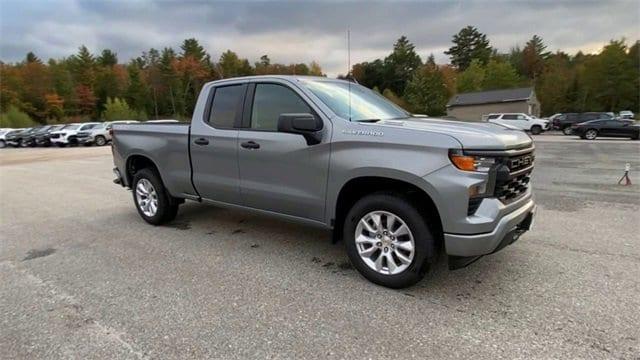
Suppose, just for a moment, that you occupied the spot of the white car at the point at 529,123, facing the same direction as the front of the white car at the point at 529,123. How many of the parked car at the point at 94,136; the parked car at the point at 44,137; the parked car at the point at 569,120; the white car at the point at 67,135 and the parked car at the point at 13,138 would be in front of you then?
1

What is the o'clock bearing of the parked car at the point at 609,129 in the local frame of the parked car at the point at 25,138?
the parked car at the point at 609,129 is roughly at 9 o'clock from the parked car at the point at 25,138.

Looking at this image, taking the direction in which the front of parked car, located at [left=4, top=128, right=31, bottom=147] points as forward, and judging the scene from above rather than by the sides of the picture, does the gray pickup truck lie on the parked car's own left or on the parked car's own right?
on the parked car's own left

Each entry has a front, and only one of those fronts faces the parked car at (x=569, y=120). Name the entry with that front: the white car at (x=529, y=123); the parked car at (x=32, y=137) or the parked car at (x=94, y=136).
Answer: the white car

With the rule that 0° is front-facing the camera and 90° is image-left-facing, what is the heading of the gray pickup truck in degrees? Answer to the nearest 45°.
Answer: approximately 315°

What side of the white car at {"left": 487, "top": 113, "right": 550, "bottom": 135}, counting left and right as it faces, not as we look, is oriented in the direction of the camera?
right

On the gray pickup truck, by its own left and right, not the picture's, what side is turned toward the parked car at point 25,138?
back

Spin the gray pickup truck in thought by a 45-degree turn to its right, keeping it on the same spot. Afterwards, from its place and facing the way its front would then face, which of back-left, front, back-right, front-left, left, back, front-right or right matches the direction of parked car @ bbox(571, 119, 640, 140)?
back-left

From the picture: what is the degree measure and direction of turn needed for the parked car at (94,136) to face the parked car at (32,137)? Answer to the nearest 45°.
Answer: approximately 90° to its right

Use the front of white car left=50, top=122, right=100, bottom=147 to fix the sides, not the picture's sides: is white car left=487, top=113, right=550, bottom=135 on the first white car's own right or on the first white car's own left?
on the first white car's own left

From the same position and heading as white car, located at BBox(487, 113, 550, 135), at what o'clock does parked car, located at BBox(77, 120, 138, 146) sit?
The parked car is roughly at 5 o'clock from the white car.

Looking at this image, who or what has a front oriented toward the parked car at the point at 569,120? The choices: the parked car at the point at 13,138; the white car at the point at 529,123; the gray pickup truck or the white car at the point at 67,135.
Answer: the white car at the point at 529,123

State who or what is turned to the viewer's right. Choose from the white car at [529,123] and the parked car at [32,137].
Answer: the white car

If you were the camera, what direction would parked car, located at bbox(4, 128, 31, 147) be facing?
facing the viewer and to the left of the viewer

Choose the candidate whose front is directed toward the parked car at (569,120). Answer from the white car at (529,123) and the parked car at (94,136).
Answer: the white car

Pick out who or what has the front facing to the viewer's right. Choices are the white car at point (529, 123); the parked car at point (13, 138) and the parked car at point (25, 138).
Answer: the white car

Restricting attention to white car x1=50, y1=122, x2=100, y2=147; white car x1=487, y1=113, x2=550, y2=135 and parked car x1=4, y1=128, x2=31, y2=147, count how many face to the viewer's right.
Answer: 1

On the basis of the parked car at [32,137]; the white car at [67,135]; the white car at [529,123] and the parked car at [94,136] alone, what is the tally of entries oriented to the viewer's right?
1

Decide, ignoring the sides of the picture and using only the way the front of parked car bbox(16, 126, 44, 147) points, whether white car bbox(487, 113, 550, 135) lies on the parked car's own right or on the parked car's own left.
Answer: on the parked car's own left

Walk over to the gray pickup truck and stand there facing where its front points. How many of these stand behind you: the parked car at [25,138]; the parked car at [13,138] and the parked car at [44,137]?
3
